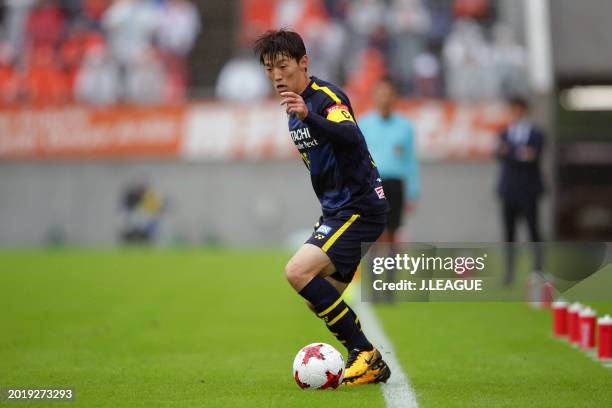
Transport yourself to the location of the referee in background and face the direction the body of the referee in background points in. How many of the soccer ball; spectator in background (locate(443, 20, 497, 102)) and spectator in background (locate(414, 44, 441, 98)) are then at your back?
2

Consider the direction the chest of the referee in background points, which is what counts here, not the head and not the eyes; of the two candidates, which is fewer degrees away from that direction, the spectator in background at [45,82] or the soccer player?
the soccer player

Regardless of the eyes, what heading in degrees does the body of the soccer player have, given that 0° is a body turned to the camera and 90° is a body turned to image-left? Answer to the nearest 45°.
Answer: approximately 90°

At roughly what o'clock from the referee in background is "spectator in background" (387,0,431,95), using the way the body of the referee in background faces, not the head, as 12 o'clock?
The spectator in background is roughly at 6 o'clock from the referee in background.

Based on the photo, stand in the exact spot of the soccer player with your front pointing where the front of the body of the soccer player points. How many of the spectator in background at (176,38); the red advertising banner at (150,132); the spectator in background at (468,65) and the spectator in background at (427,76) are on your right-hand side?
4

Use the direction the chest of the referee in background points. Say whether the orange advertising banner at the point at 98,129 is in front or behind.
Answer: behind

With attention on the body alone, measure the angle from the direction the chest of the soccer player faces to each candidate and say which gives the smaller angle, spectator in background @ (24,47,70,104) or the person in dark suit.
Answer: the spectator in background
